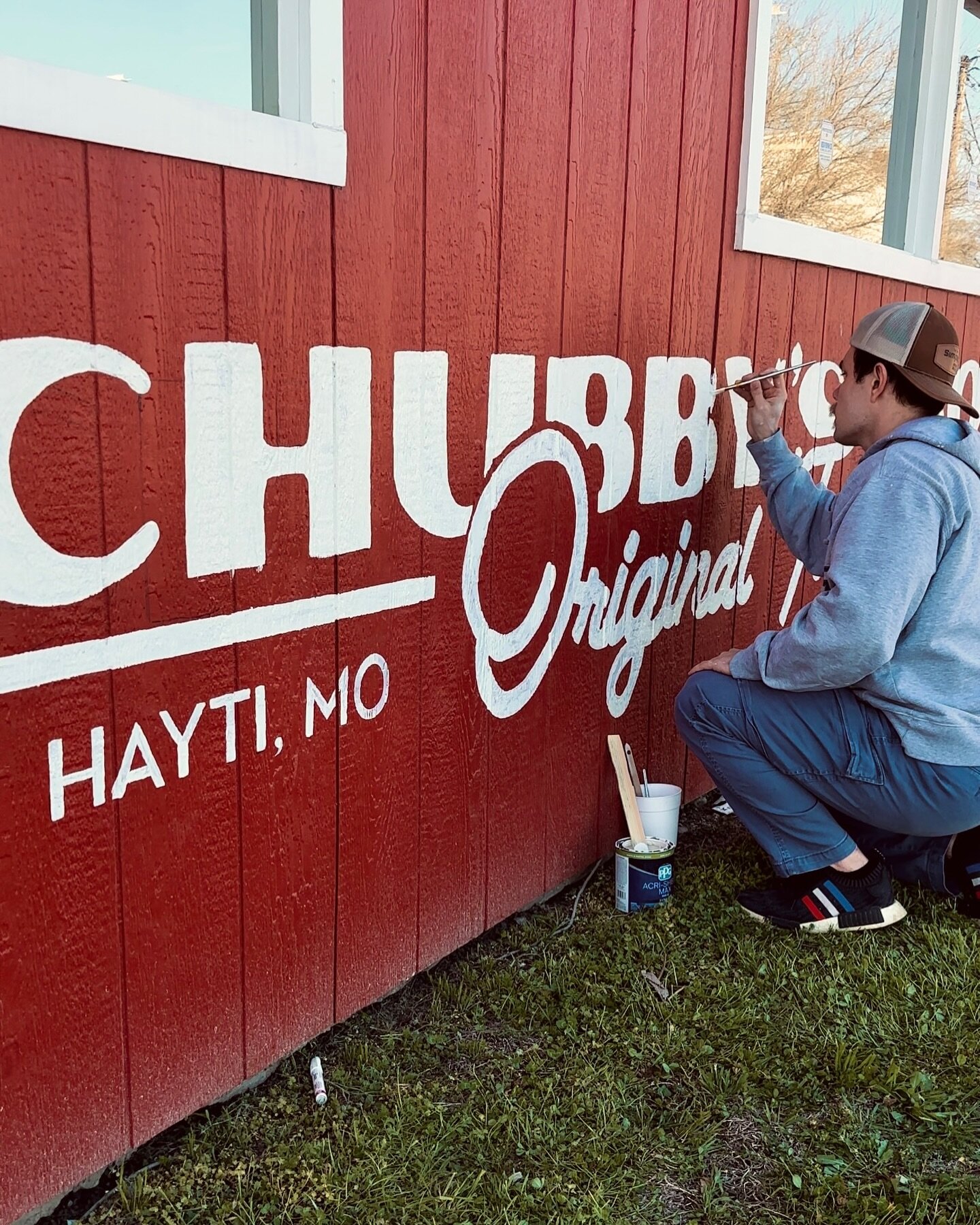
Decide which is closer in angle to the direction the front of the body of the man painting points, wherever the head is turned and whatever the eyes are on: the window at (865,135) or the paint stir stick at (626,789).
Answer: the paint stir stick

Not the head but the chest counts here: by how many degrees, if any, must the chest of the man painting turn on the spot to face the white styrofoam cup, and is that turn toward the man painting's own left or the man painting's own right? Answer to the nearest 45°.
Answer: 0° — they already face it

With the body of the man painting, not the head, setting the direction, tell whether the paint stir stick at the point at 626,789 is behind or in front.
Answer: in front

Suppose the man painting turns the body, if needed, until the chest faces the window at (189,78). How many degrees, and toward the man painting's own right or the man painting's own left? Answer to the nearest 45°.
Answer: approximately 45° to the man painting's own left

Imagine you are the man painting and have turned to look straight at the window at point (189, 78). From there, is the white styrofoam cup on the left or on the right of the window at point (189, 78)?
right

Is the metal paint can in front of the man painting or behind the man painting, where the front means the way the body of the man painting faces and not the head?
in front

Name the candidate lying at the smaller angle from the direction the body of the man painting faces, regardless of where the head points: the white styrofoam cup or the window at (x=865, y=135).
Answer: the white styrofoam cup

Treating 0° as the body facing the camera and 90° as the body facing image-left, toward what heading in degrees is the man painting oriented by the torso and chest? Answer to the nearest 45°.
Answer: approximately 90°
